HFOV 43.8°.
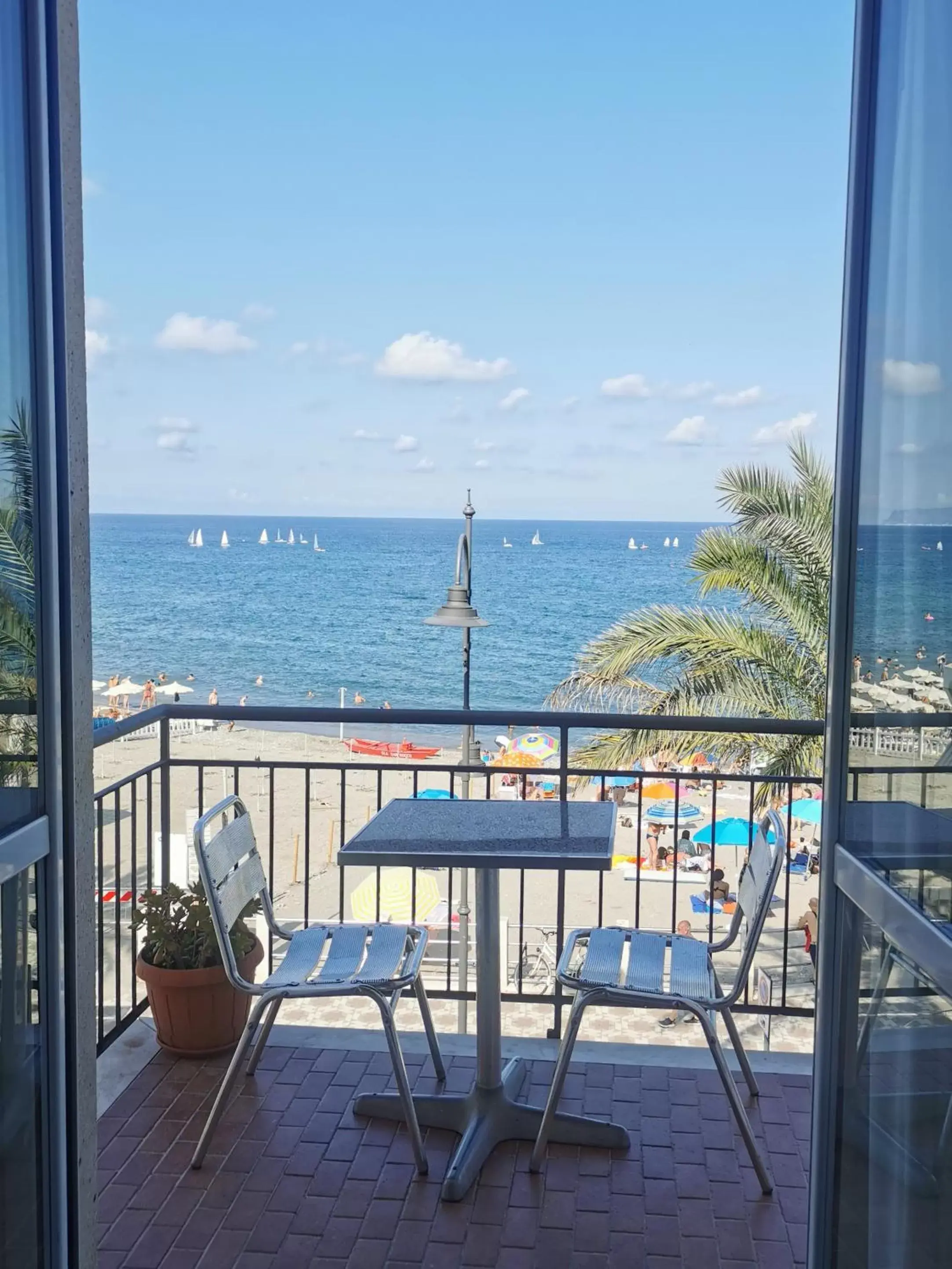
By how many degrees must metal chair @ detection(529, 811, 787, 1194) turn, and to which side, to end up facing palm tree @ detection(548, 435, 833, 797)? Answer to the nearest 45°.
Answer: approximately 90° to its right

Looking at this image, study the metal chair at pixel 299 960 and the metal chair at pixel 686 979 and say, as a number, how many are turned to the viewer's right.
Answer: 1

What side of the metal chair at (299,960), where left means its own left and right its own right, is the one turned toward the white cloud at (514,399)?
left

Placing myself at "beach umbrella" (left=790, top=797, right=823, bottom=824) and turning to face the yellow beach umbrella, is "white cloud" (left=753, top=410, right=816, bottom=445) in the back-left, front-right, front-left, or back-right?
back-right

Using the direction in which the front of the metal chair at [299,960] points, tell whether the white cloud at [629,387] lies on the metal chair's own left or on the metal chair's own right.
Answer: on the metal chair's own left

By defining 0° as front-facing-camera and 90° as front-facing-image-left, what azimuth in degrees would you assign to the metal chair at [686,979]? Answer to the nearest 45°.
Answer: approximately 90°

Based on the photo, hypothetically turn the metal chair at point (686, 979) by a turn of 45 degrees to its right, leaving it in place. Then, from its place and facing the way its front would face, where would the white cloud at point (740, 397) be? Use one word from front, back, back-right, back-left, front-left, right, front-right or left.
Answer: front-right

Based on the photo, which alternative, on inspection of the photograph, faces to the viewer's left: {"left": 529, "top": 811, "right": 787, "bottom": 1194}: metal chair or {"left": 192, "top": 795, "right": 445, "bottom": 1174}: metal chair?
{"left": 529, "top": 811, "right": 787, "bottom": 1194}: metal chair

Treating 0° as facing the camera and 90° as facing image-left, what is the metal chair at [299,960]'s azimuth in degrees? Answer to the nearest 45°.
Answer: approximately 270°

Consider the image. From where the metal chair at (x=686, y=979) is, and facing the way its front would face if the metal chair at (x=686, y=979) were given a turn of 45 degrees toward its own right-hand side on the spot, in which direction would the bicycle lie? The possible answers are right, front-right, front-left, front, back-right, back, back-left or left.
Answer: front-right

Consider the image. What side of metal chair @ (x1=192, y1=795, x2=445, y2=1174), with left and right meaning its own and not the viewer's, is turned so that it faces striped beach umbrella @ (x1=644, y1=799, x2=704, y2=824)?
left

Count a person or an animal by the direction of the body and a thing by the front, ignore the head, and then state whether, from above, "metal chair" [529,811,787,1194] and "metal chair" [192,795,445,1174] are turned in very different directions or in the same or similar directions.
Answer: very different directions

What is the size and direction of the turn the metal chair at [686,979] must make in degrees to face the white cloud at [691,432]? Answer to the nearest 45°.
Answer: approximately 90° to its right

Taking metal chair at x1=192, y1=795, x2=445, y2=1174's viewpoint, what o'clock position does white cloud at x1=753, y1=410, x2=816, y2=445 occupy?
The white cloud is roughly at 10 o'clock from the metal chair.
